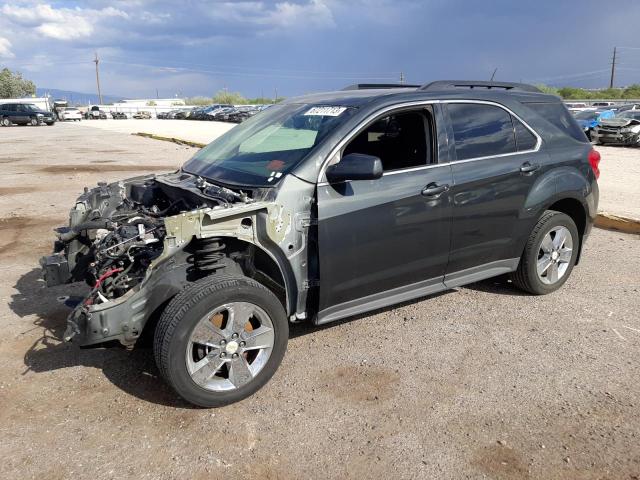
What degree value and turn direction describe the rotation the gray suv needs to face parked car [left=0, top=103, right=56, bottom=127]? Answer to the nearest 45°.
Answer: approximately 90° to its right

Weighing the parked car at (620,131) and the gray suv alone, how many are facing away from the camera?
0

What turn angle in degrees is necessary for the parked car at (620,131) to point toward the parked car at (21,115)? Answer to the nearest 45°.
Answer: approximately 45° to its right

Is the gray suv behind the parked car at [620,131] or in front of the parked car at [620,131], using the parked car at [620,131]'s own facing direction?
in front

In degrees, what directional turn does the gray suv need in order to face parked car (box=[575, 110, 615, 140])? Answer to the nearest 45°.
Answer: approximately 180°

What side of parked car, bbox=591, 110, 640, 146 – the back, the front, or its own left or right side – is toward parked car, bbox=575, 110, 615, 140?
right

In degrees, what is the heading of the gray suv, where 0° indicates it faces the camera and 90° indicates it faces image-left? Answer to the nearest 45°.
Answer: approximately 45°

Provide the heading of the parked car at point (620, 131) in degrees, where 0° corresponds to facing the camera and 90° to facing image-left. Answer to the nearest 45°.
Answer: approximately 45°
